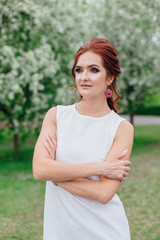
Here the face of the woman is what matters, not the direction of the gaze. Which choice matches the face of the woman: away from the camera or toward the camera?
toward the camera

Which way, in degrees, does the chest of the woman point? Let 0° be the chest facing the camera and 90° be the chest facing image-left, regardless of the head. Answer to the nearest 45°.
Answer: approximately 0°
